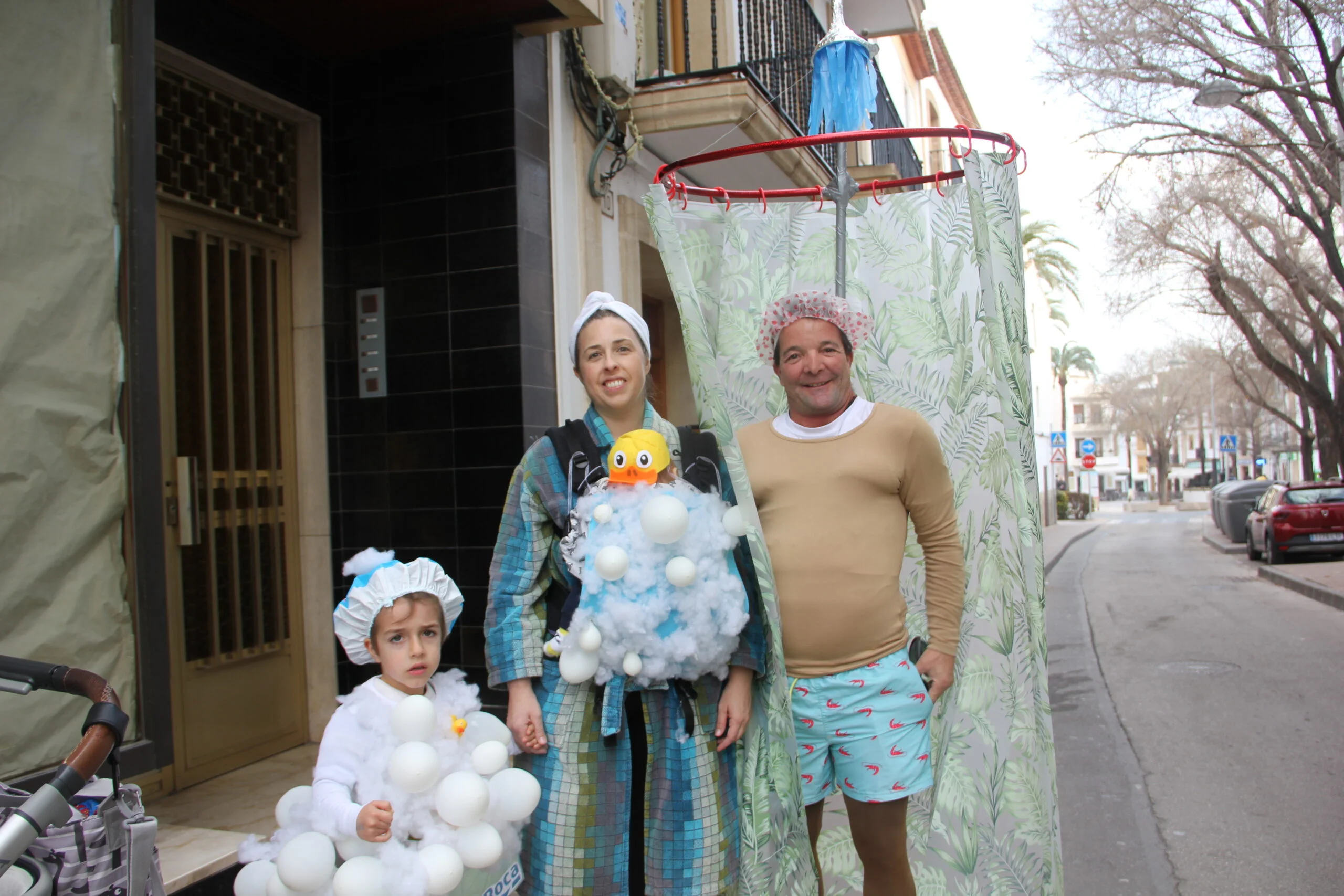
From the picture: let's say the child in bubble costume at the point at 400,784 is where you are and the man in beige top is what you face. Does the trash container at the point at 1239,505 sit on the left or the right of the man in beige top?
left

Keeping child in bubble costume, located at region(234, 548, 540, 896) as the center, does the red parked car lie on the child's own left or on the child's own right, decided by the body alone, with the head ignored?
on the child's own left

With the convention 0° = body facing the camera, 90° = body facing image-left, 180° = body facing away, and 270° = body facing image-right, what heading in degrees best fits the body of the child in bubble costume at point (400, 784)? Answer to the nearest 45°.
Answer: approximately 315°

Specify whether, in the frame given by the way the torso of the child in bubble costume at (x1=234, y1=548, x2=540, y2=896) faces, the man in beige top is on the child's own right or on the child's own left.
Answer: on the child's own left

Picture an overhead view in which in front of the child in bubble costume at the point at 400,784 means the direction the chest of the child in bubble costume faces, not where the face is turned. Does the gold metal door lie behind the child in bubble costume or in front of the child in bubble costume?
behind
